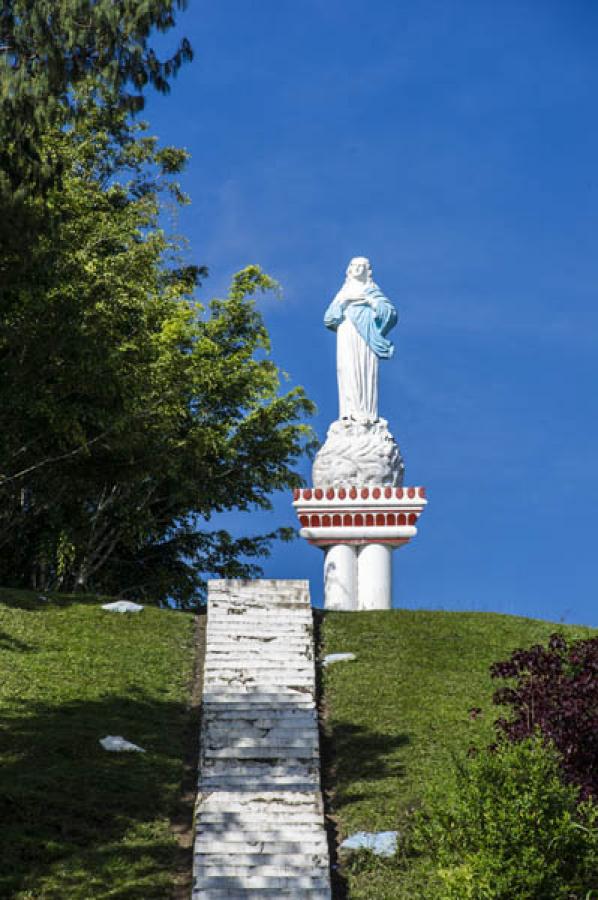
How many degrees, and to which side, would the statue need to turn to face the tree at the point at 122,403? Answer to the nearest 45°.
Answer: approximately 90° to its right

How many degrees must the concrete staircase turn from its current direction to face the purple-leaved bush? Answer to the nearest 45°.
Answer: approximately 45° to its left

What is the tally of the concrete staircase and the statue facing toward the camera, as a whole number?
2

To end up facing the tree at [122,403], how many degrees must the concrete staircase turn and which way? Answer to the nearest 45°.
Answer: approximately 180°

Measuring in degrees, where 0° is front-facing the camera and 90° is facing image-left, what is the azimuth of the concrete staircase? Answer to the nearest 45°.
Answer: approximately 0°
